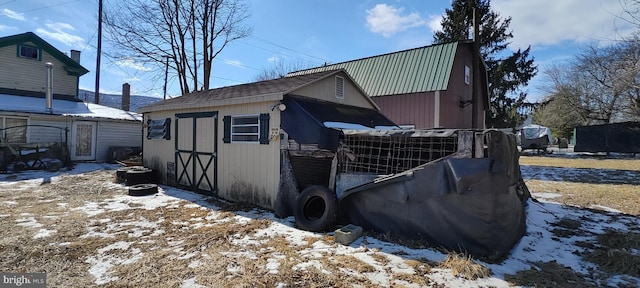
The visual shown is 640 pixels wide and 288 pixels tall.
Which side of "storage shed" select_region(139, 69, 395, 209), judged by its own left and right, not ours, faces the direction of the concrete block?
left

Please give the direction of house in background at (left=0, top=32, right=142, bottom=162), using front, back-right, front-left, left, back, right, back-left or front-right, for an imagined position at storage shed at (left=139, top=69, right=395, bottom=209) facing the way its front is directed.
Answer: right

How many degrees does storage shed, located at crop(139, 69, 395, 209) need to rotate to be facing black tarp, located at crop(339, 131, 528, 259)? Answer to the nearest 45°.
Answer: approximately 90° to its left

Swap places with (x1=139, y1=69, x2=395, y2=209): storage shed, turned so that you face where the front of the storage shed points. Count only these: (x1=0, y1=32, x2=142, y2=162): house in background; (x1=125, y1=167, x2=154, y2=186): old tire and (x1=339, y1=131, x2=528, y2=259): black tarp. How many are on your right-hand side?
2

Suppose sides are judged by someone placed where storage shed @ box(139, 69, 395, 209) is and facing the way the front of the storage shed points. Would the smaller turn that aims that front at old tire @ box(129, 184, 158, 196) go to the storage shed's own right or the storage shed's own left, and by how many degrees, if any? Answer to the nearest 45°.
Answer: approximately 45° to the storage shed's own right

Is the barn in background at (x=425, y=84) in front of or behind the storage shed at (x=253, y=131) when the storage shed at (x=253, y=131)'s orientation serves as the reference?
behind

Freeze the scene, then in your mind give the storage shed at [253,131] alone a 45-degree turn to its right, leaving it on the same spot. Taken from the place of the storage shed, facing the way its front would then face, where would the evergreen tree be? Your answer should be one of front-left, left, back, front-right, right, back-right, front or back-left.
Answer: back-right

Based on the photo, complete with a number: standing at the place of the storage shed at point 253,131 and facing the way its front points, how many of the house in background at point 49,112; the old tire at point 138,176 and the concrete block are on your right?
2

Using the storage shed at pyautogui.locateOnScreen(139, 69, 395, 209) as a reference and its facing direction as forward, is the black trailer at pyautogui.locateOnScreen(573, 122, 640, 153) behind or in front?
behind

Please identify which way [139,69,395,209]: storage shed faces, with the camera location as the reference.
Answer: facing the viewer and to the left of the viewer

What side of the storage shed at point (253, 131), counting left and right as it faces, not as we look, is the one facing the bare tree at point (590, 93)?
back

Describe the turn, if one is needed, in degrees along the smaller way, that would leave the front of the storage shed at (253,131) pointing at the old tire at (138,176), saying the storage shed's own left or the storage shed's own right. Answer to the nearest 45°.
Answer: approximately 90° to the storage shed's own right
